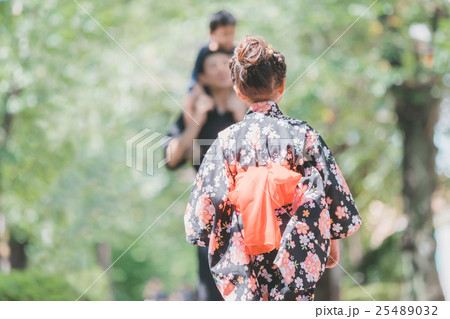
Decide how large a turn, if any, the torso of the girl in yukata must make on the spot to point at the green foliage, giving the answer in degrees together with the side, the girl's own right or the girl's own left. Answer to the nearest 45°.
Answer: approximately 45° to the girl's own left

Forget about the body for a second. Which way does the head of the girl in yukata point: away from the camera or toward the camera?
away from the camera

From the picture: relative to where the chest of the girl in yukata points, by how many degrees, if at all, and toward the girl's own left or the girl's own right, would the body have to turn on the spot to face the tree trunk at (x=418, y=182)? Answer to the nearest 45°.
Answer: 0° — they already face it

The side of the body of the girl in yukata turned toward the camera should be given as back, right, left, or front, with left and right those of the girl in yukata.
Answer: back
